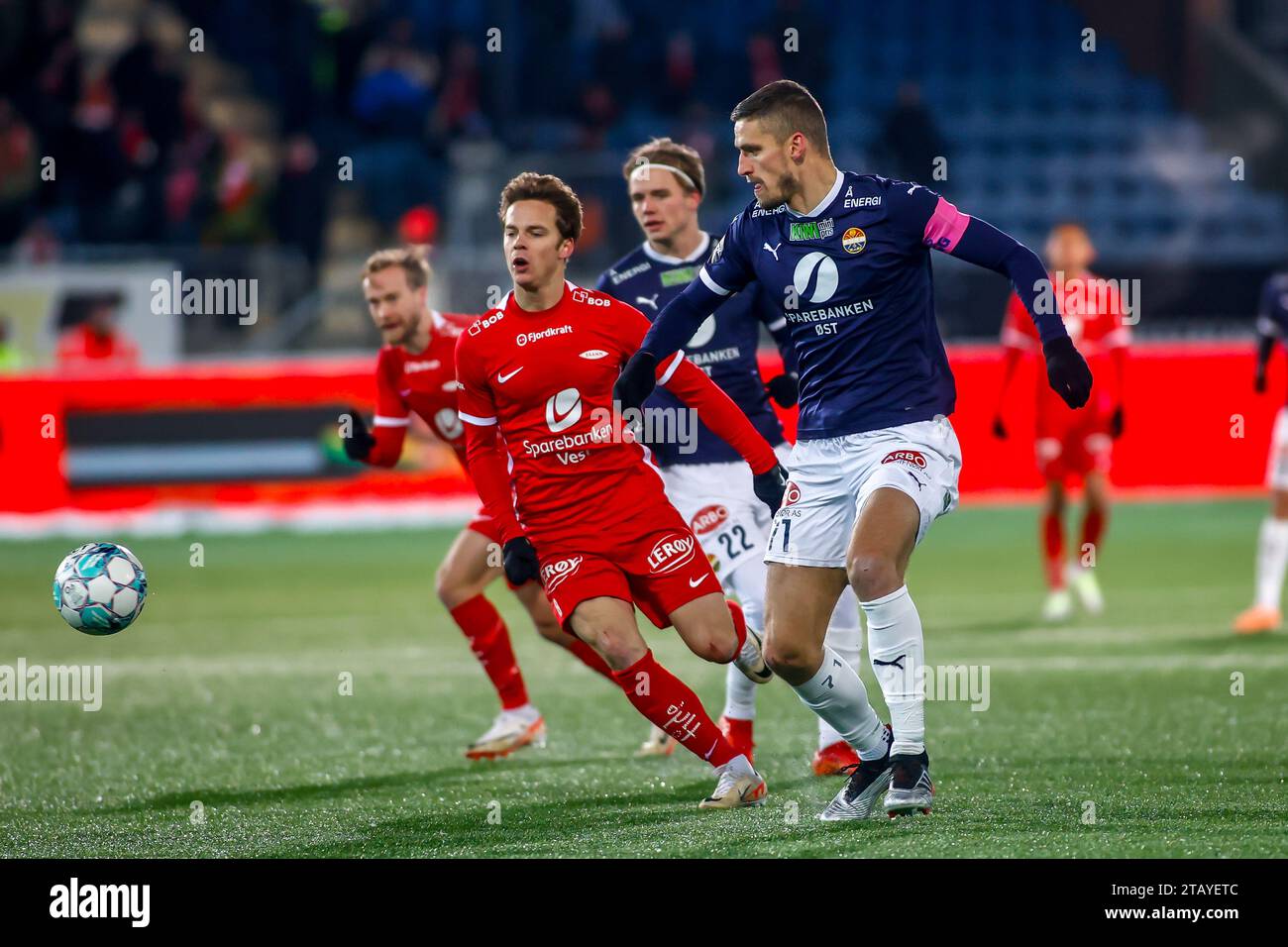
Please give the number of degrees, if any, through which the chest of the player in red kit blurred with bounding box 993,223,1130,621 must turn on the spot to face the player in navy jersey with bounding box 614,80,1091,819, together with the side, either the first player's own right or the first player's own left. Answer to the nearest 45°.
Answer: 0° — they already face them

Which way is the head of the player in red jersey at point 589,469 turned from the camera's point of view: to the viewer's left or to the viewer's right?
to the viewer's left

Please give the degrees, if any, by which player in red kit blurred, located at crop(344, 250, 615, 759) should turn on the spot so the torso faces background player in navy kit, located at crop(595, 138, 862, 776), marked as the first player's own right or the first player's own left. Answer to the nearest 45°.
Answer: approximately 90° to the first player's own left

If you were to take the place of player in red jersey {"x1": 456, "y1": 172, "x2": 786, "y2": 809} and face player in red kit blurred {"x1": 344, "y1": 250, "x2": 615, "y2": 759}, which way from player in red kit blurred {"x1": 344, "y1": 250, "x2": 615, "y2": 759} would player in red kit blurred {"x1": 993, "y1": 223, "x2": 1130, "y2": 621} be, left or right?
right

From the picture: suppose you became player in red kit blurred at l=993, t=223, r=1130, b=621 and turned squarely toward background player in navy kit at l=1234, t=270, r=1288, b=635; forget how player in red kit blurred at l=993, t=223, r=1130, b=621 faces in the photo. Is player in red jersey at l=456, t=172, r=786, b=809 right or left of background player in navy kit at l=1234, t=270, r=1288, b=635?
right

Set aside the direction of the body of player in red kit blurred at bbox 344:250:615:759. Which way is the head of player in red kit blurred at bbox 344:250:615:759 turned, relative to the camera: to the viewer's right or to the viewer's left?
to the viewer's left

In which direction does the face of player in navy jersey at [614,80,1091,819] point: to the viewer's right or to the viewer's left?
to the viewer's left

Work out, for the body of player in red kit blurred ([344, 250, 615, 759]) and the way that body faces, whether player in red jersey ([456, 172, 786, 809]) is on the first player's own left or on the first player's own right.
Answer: on the first player's own left
